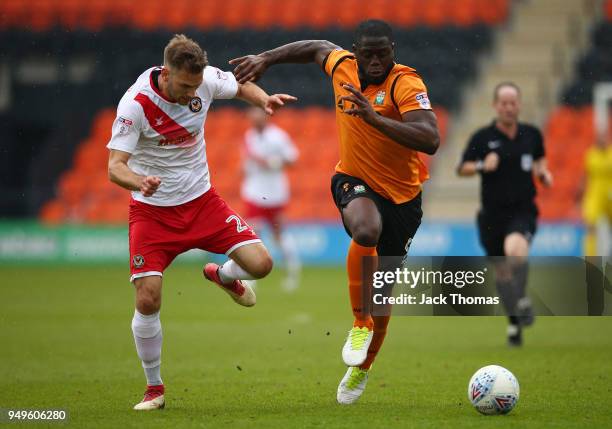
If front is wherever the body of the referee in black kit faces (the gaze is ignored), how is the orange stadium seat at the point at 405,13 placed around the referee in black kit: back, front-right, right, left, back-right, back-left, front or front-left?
back

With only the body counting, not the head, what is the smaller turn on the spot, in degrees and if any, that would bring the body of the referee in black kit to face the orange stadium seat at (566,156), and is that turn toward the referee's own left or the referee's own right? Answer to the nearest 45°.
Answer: approximately 180°

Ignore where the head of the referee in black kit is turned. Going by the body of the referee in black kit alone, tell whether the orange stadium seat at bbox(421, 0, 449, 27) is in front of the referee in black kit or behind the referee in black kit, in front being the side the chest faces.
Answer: behind

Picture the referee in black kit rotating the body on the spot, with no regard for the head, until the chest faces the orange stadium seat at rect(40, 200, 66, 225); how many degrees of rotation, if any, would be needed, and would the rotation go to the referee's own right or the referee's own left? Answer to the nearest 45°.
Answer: approximately 135° to the referee's own right

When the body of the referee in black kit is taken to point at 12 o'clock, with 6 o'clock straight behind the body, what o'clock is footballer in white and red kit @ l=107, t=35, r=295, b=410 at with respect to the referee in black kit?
The footballer in white and red kit is roughly at 1 o'clock from the referee in black kit.

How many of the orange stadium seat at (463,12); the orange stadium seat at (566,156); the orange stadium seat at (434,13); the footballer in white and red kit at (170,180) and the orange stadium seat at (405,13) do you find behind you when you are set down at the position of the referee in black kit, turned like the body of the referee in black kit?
4

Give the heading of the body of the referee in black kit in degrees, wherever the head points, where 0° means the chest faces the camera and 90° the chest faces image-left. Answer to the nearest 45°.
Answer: approximately 0°

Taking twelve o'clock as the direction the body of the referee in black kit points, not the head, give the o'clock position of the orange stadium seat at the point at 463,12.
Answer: The orange stadium seat is roughly at 6 o'clock from the referee in black kit.

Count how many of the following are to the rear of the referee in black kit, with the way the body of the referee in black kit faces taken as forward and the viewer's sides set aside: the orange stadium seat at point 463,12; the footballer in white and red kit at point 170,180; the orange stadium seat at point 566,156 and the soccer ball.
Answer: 2

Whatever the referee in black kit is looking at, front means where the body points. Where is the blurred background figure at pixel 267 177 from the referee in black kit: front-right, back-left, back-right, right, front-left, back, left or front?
back-right
